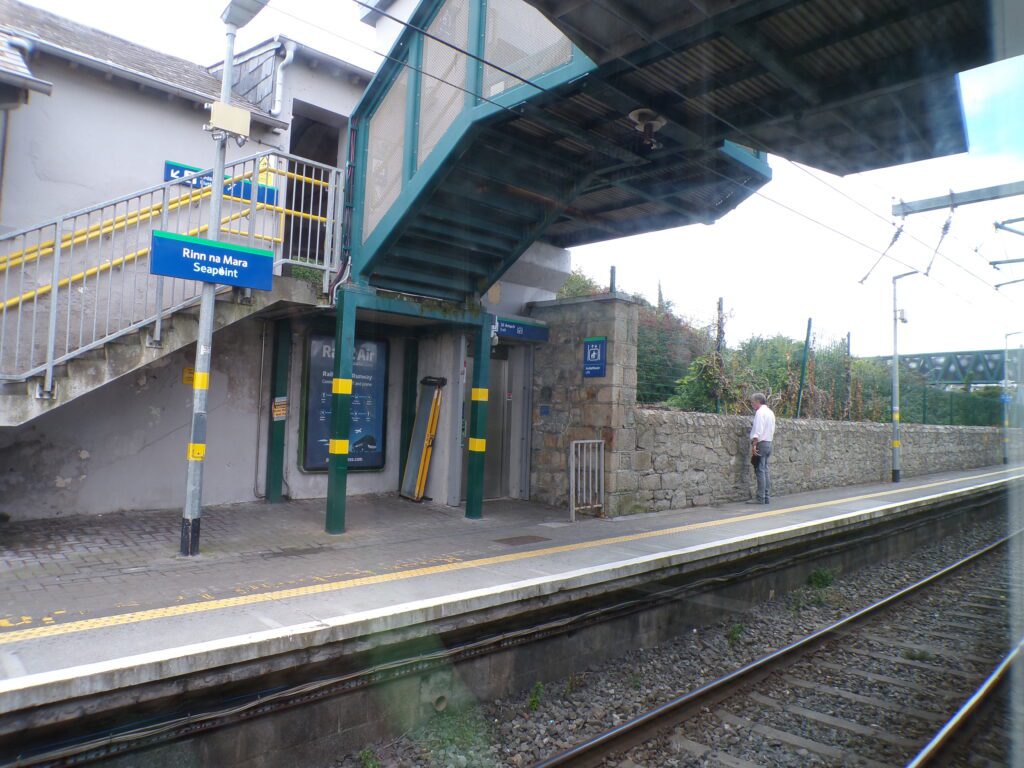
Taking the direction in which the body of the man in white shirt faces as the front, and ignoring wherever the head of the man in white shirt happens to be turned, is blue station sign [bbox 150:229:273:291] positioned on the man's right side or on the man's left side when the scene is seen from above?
on the man's left side

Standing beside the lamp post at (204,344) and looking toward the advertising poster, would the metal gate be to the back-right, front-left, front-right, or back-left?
front-right

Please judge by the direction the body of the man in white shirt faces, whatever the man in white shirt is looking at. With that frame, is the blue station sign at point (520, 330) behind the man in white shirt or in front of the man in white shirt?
in front

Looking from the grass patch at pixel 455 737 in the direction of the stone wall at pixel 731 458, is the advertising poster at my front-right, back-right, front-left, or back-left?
front-left

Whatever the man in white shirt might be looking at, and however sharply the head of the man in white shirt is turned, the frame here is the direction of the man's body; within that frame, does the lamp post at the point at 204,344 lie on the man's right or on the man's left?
on the man's left

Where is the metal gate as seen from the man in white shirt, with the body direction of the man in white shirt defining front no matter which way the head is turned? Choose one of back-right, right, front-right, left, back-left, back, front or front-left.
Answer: front-left

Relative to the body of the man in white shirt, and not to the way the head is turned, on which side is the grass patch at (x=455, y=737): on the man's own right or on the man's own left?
on the man's own left

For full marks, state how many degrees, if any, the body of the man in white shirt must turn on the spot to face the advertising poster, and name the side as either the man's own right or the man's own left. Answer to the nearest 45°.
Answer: approximately 45° to the man's own left

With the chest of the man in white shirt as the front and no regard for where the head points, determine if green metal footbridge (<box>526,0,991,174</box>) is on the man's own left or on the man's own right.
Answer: on the man's own left

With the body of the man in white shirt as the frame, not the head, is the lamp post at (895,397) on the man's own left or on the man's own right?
on the man's own right

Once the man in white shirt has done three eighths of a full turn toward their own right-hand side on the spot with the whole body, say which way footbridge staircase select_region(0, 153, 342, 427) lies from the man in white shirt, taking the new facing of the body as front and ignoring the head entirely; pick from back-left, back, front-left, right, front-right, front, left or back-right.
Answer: back

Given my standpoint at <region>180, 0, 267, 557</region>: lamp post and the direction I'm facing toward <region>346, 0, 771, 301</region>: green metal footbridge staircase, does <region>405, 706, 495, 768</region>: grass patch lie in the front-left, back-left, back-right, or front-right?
front-right
